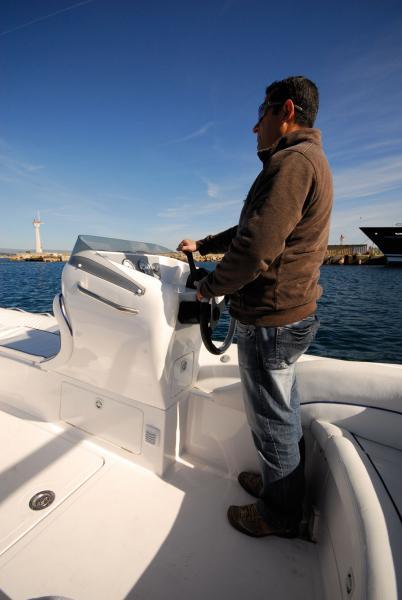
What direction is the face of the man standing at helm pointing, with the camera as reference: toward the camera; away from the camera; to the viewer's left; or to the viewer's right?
to the viewer's left

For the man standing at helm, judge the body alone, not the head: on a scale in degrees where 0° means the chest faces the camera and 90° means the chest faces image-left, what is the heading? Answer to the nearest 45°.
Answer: approximately 90°
